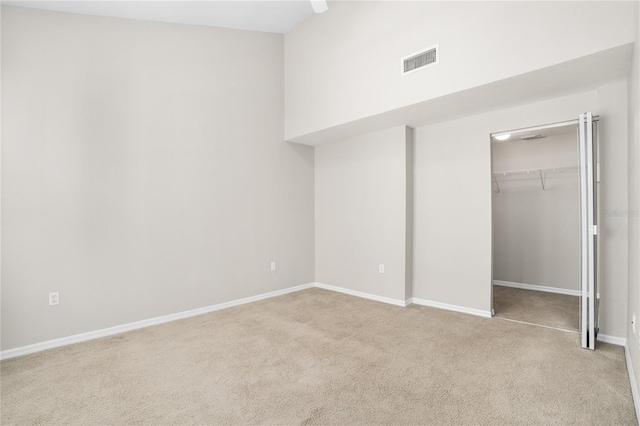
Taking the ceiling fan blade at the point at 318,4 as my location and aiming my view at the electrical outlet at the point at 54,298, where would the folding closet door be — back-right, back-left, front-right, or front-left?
back-right

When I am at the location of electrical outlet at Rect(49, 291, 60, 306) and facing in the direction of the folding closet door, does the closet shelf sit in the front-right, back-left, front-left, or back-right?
front-left

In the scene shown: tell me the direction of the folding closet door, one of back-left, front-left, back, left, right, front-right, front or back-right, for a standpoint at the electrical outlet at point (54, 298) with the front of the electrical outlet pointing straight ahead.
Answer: front-left

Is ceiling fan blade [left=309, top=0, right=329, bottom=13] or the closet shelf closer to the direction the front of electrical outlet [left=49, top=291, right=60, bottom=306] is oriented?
the ceiling fan blade

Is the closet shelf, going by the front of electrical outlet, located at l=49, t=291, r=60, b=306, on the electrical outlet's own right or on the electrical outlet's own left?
on the electrical outlet's own left

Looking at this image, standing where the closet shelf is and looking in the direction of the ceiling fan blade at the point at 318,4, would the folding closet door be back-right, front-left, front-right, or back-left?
front-left

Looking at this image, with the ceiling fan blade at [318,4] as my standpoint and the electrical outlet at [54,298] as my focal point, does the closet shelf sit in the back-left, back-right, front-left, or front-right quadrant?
back-right

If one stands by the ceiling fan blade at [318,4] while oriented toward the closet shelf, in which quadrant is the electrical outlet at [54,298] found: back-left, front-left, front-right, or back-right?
back-left

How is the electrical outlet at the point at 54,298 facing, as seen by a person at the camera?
facing the viewer

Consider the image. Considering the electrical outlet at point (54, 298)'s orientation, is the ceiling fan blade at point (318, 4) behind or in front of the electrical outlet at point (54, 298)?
in front

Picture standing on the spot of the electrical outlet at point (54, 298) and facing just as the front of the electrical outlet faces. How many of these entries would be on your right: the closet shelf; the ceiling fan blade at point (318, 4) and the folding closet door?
0
